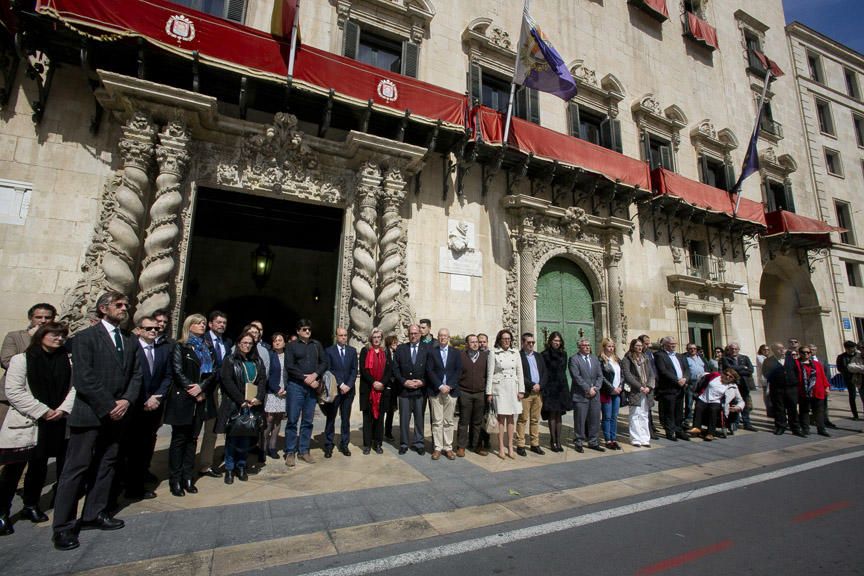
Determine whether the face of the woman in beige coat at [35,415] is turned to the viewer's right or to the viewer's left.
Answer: to the viewer's right

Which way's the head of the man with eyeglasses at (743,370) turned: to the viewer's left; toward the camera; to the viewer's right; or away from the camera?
toward the camera

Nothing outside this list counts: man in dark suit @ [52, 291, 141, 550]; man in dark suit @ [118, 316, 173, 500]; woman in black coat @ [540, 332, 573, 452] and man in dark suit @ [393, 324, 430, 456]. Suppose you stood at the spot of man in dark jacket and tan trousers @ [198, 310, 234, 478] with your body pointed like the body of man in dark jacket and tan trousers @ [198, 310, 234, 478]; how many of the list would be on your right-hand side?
2

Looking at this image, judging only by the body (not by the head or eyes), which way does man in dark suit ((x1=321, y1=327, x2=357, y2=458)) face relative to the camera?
toward the camera

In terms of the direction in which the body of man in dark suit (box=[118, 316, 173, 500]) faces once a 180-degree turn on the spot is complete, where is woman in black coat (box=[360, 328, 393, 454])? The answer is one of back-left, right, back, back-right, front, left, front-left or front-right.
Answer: back-right

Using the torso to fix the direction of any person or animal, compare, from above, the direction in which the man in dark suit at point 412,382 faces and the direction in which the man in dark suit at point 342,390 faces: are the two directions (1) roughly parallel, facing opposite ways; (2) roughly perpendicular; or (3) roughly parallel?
roughly parallel

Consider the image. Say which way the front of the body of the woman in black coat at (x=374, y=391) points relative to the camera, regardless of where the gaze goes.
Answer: toward the camera

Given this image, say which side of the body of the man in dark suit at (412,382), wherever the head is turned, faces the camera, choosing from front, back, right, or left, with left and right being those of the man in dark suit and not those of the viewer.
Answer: front

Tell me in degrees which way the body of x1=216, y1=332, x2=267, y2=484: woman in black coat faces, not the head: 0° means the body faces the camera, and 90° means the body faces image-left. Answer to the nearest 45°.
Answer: approximately 315°

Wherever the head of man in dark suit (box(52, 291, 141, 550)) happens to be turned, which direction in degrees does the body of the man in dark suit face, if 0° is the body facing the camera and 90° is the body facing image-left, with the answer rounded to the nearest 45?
approximately 315°
